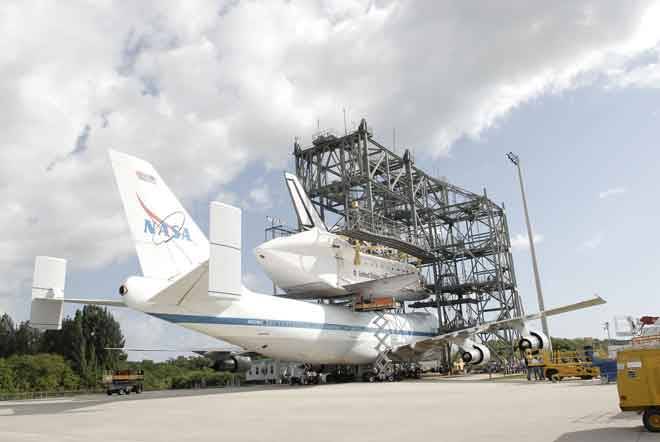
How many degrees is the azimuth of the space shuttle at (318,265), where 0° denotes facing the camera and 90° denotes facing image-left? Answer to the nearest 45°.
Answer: approximately 225°

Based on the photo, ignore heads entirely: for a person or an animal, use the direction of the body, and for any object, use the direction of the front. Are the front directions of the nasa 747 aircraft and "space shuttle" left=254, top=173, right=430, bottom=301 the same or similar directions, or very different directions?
same or similar directions

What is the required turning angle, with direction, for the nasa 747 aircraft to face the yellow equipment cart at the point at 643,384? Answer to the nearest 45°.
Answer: approximately 90° to its right

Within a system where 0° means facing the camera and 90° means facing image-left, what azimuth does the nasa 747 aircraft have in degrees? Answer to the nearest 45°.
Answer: approximately 225°

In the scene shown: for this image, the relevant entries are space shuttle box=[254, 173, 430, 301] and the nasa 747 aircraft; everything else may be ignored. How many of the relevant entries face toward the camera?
0

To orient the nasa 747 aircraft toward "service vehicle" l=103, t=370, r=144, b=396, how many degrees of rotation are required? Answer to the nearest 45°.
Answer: approximately 180°

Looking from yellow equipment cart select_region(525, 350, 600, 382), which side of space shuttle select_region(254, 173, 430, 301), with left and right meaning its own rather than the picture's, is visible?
right
